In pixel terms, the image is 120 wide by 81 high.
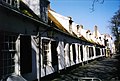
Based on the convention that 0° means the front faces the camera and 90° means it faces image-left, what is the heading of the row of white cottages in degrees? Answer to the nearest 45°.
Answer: approximately 315°
